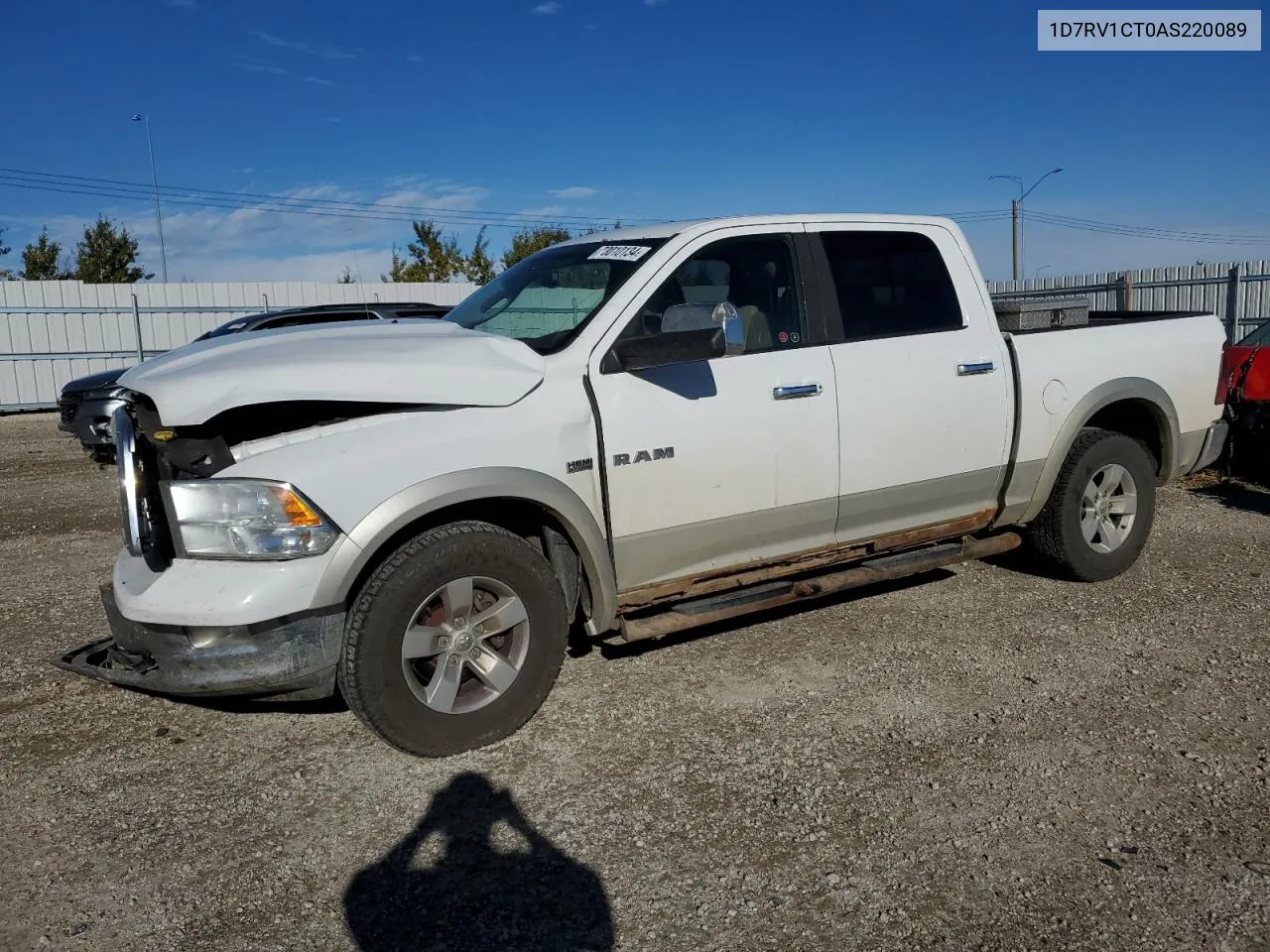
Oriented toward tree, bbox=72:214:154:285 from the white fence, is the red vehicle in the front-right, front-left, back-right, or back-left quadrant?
back-right

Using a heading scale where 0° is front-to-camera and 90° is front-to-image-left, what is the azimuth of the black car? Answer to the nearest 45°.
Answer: approximately 45°

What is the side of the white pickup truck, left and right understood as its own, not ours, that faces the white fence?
right

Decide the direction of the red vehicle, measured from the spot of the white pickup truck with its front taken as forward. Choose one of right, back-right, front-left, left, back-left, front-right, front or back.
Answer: back

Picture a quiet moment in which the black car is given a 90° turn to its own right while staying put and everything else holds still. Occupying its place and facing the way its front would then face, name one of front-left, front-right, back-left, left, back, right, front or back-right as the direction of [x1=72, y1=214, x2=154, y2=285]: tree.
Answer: front-right

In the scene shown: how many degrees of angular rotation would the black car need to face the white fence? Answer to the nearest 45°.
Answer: approximately 135° to its right

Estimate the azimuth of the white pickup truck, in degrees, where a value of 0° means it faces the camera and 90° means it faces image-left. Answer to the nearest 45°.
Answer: approximately 45°
